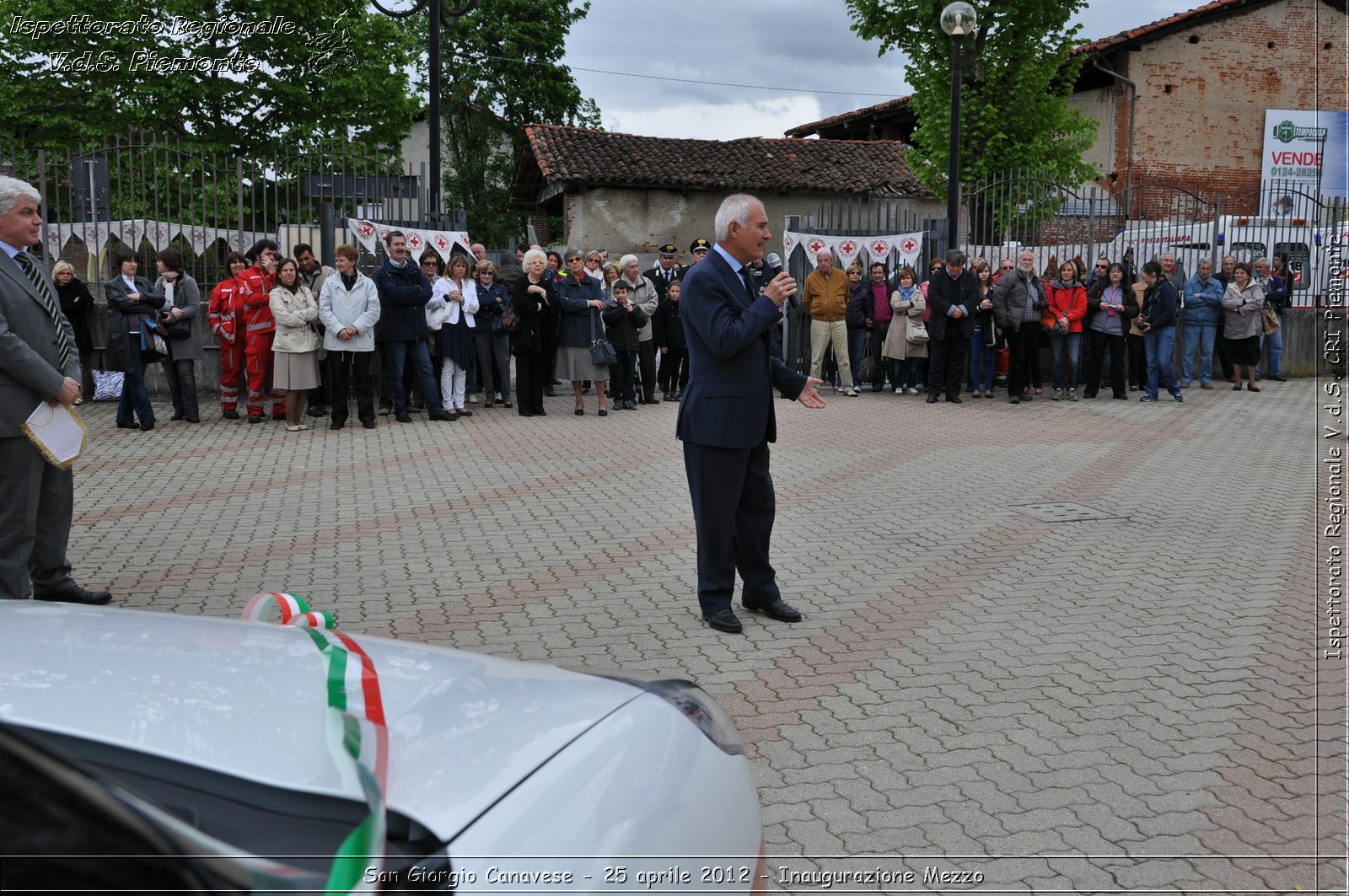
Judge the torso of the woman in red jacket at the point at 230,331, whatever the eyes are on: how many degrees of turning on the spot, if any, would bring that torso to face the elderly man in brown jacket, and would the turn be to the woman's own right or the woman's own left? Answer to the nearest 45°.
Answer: approximately 45° to the woman's own left

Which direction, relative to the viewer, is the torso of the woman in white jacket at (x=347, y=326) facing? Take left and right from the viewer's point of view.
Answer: facing the viewer

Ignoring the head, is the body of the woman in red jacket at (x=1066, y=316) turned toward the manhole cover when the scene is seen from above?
yes

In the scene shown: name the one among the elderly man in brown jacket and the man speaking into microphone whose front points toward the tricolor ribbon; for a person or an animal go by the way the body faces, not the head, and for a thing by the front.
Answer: the elderly man in brown jacket

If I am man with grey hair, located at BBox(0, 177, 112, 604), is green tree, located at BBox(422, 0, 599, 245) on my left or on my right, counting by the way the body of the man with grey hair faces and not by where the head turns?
on my left

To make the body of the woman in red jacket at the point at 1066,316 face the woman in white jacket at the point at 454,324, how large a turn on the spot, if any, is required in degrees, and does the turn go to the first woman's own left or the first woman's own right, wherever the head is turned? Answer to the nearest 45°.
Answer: approximately 45° to the first woman's own right

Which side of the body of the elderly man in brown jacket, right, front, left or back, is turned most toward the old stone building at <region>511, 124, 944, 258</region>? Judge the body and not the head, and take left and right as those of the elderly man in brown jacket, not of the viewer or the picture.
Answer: back

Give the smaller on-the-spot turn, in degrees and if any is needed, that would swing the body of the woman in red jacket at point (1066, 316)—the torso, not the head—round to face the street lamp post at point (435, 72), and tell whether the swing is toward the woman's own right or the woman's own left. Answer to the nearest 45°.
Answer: approximately 90° to the woman's own right

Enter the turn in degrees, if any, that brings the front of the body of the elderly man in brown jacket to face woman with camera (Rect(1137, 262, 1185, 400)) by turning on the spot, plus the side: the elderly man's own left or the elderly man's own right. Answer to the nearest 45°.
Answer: approximately 90° to the elderly man's own left

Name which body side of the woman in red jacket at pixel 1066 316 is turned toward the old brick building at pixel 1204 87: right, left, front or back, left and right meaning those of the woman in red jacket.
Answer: back

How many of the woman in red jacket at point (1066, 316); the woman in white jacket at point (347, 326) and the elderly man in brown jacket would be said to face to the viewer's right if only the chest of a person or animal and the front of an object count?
0

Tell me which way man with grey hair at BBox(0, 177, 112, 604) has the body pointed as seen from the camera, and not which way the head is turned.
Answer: to the viewer's right

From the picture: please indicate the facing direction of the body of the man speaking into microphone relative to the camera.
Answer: to the viewer's right
